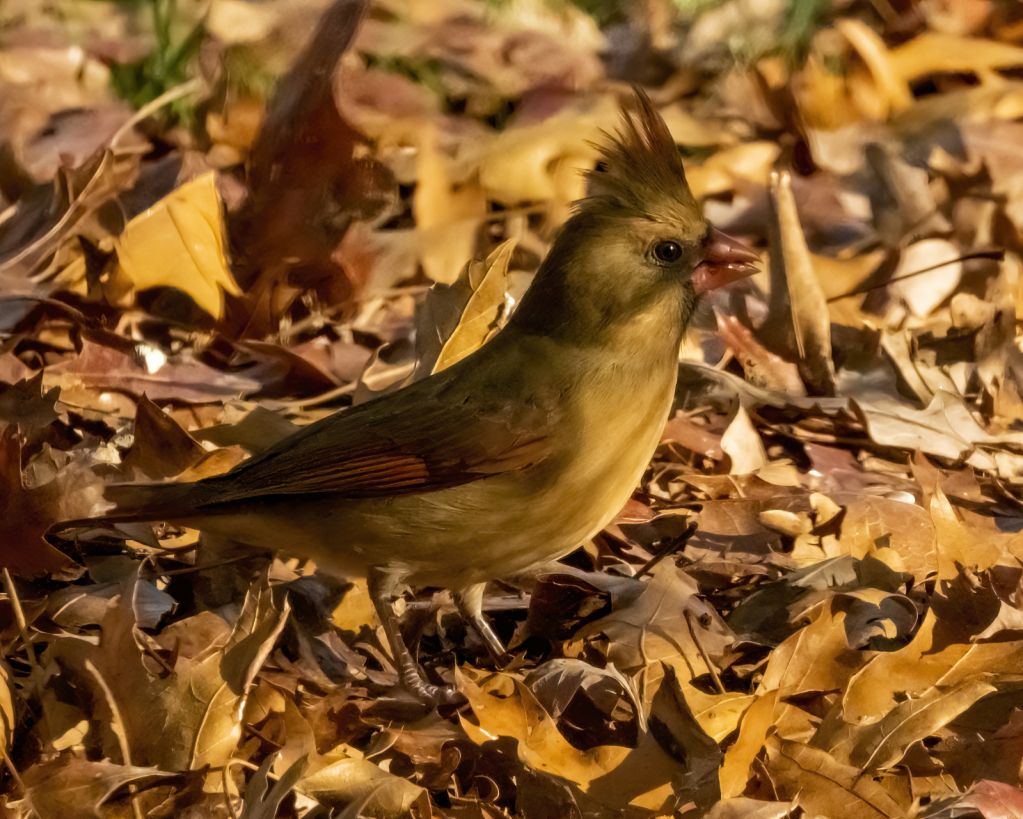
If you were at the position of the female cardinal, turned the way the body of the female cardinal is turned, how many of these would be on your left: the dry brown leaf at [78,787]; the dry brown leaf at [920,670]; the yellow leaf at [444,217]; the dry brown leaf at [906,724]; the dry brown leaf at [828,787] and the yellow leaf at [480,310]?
2

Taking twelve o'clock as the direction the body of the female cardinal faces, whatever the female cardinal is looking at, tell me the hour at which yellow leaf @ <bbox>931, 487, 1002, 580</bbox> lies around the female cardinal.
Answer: The yellow leaf is roughly at 12 o'clock from the female cardinal.

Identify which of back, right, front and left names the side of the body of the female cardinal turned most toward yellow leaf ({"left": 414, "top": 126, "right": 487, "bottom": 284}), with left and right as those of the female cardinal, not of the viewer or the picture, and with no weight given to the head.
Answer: left

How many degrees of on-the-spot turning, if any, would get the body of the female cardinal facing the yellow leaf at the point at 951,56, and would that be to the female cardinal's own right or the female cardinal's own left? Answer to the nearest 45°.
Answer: approximately 45° to the female cardinal's own left

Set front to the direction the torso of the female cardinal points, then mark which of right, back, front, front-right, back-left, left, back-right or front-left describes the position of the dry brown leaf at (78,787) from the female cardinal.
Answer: back-right

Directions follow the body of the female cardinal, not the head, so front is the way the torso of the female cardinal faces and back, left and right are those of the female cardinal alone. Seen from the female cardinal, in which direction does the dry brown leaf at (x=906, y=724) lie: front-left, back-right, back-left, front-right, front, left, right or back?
front-right

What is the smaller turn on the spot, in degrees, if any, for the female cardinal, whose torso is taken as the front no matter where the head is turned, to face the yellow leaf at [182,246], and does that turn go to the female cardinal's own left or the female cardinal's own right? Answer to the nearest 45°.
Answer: approximately 135° to the female cardinal's own left

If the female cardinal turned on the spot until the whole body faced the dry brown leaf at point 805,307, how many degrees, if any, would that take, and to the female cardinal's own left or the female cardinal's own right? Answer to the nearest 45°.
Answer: approximately 45° to the female cardinal's own left

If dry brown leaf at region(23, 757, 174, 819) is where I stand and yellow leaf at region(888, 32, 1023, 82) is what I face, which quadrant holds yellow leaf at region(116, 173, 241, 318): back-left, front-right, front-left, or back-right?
front-left

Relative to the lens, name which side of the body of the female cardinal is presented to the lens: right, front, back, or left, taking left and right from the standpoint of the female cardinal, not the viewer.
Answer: right

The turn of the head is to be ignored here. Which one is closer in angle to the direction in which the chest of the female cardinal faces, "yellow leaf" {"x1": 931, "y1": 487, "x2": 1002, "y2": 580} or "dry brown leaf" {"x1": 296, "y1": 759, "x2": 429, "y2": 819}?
the yellow leaf

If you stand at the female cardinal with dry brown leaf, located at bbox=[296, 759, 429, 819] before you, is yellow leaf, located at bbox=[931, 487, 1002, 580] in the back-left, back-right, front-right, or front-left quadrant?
back-left

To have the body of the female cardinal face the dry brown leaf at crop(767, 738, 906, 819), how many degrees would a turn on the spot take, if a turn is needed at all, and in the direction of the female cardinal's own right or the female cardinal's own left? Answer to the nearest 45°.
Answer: approximately 45° to the female cardinal's own right

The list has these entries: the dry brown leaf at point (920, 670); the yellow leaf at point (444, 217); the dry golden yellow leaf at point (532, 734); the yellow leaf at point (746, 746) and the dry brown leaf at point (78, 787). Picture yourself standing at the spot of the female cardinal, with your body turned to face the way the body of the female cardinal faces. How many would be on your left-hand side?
1

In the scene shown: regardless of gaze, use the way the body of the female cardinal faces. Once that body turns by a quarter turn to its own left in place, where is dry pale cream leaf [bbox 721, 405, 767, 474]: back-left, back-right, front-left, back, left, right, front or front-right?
front-right

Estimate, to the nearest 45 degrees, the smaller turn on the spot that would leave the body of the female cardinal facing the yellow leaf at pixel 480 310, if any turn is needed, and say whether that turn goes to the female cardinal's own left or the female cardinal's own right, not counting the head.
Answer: approximately 90° to the female cardinal's own left
